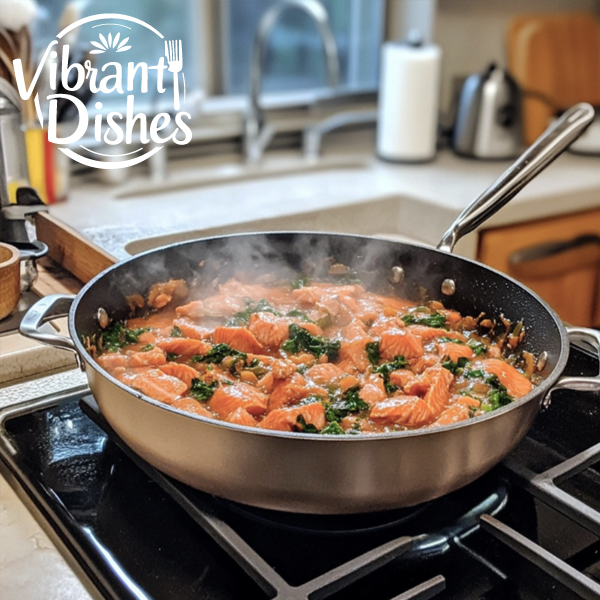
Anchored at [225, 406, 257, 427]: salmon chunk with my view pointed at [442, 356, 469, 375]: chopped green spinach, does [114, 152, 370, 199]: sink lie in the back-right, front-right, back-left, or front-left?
front-left

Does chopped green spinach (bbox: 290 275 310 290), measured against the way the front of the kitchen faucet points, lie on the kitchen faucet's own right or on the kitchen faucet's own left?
on the kitchen faucet's own right
